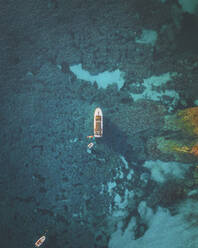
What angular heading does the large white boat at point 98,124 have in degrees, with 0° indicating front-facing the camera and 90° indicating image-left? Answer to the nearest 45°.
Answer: approximately 180°
